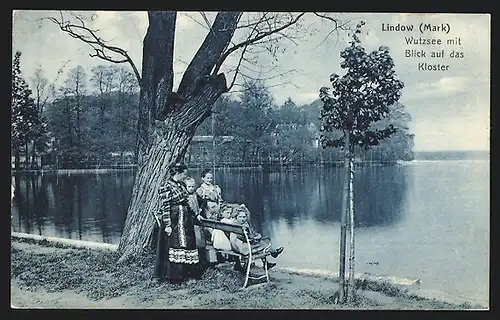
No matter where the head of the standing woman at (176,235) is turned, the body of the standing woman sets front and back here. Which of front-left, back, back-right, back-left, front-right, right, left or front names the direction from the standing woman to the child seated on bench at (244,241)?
front-left

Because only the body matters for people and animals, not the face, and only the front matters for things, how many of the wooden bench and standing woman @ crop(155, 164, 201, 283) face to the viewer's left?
0

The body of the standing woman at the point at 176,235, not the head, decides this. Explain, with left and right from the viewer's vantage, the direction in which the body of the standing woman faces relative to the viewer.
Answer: facing the viewer and to the right of the viewer
